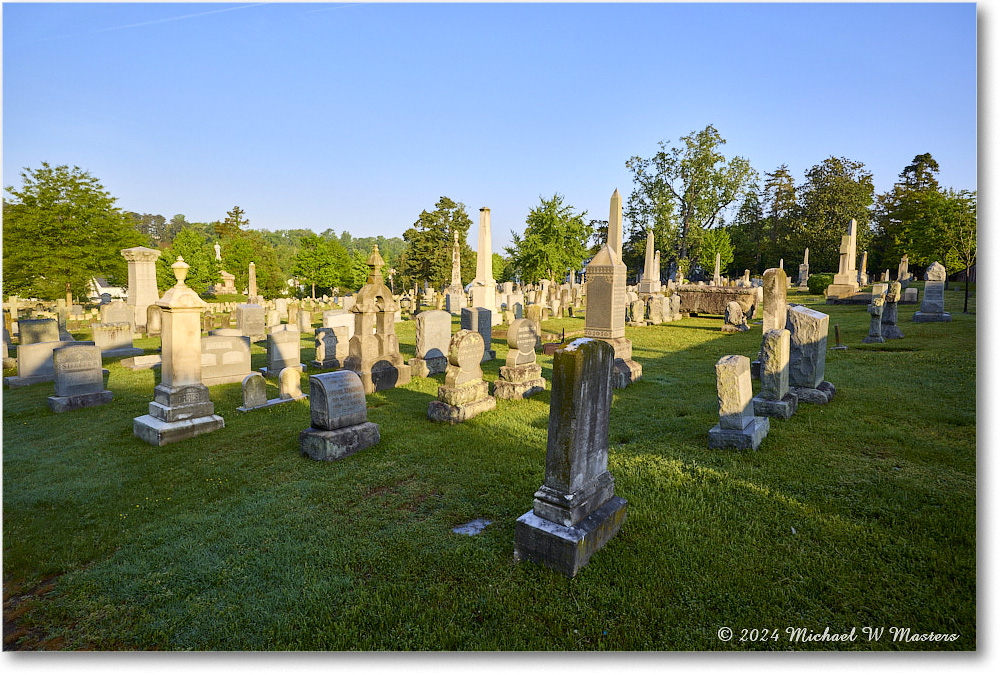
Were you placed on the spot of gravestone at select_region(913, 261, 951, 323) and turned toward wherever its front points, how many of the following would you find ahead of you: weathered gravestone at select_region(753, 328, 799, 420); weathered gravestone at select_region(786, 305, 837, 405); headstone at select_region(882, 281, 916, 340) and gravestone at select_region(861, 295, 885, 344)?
4

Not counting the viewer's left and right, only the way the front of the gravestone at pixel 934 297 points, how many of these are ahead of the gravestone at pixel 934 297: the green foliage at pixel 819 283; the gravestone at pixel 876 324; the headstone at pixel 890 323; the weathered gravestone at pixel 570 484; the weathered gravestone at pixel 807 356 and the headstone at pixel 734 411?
5

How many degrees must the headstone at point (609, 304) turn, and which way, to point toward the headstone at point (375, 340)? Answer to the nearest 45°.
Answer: approximately 45° to its right

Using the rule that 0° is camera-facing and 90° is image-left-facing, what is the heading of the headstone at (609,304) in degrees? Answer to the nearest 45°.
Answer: approximately 45°

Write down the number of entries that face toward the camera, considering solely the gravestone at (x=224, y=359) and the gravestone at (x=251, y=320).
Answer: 2

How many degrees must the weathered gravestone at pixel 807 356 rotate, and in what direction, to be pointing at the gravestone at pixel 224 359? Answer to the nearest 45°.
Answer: approximately 45° to its right

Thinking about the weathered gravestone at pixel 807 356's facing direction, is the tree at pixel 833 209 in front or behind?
behind

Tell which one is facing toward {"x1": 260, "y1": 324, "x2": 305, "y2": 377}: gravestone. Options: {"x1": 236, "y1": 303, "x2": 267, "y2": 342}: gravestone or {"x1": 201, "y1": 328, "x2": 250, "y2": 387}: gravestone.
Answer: {"x1": 236, "y1": 303, "x2": 267, "y2": 342}: gravestone
